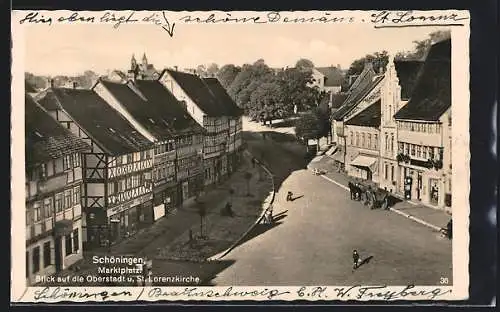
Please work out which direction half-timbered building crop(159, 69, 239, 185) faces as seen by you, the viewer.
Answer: facing the viewer and to the right of the viewer

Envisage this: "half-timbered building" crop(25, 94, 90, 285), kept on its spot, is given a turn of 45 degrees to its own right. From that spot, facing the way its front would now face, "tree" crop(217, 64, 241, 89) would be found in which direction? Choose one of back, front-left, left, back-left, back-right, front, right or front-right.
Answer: left

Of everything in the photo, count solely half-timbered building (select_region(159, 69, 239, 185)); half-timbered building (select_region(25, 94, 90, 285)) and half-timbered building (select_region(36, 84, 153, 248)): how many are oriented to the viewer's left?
0

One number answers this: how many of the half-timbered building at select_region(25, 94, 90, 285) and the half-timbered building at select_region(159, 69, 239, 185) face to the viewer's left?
0

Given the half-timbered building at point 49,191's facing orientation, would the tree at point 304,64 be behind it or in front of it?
in front
